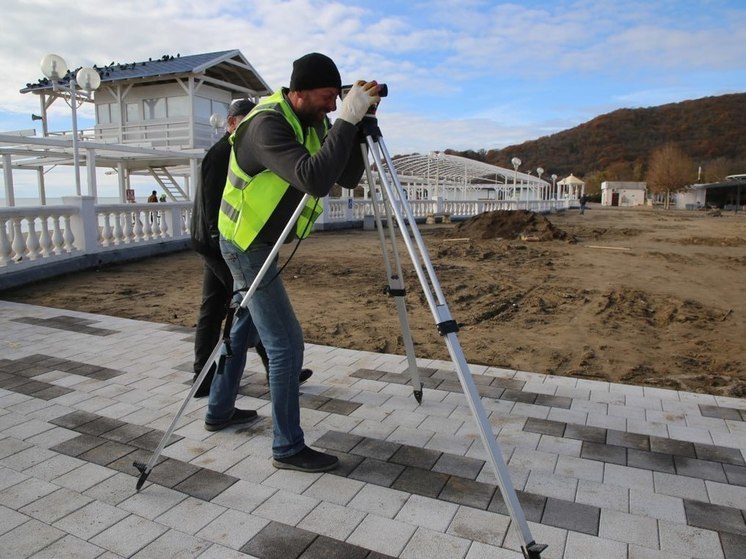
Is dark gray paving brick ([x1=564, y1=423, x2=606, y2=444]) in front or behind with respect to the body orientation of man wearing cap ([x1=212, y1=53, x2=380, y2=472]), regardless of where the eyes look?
in front

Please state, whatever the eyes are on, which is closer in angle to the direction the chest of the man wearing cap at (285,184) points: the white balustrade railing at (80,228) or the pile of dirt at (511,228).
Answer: the pile of dirt

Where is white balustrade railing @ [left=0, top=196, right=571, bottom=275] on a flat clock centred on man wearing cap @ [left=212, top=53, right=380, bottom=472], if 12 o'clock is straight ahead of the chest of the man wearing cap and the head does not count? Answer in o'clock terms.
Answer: The white balustrade railing is roughly at 8 o'clock from the man wearing cap.

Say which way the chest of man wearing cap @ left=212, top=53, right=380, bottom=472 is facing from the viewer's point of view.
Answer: to the viewer's right

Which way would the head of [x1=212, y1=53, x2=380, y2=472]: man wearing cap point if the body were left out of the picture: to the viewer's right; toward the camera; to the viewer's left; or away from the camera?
to the viewer's right

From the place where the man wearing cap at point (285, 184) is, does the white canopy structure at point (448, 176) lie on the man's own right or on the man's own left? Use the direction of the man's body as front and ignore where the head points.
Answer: on the man's own left

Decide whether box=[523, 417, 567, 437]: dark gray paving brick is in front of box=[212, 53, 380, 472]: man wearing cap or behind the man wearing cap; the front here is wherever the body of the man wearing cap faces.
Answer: in front

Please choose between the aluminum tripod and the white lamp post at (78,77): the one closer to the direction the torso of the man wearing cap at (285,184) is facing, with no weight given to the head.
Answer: the aluminum tripod

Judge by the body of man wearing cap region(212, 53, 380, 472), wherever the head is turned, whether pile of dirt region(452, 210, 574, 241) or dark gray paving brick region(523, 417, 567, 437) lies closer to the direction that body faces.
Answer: the dark gray paving brick
